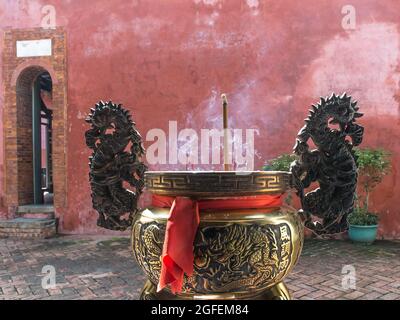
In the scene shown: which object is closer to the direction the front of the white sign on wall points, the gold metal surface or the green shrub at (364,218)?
the gold metal surface

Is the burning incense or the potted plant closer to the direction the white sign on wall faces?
the burning incense

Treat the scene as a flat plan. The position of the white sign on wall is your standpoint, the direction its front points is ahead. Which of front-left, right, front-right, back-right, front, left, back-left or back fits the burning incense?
front

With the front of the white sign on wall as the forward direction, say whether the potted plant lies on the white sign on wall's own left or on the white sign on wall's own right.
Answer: on the white sign on wall's own left

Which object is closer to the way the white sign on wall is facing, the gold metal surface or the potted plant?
the gold metal surface

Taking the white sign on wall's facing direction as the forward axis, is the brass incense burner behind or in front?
in front

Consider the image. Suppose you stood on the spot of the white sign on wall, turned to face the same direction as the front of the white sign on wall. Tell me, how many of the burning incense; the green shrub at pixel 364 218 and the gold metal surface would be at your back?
0

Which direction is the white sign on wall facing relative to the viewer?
toward the camera

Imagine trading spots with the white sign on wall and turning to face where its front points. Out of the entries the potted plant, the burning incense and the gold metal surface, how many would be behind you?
0

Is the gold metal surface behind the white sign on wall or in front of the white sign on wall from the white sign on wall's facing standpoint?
in front

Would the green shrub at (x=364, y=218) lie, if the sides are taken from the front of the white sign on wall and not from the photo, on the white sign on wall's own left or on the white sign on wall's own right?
on the white sign on wall's own left

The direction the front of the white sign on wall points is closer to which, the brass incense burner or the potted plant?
the brass incense burner
